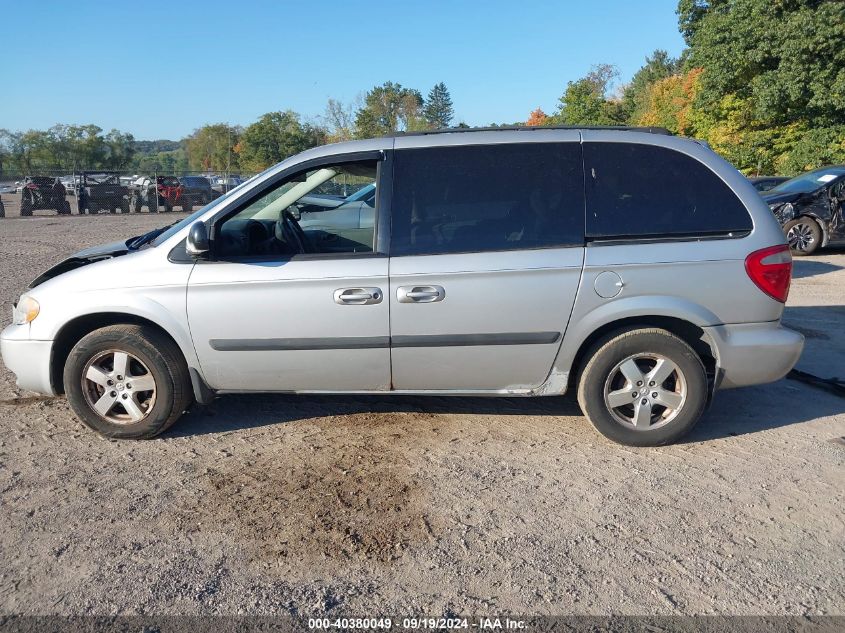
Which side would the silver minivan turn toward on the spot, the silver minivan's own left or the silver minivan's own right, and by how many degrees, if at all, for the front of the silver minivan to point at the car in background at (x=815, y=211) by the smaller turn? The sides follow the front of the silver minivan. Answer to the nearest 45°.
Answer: approximately 135° to the silver minivan's own right

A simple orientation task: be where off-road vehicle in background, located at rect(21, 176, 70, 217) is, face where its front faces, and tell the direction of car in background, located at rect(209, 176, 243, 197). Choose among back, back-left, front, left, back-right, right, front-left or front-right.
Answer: back-left

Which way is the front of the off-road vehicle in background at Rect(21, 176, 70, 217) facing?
toward the camera

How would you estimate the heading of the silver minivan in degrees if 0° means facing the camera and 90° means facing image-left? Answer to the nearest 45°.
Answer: approximately 90°

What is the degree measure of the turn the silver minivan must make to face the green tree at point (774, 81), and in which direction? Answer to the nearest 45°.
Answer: approximately 135° to its right

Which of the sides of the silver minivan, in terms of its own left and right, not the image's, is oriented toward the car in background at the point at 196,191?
right

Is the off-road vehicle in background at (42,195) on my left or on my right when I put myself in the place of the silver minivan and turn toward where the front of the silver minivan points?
on my right

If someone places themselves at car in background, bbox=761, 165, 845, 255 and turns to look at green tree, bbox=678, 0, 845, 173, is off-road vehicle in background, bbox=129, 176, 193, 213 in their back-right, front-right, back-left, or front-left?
front-left

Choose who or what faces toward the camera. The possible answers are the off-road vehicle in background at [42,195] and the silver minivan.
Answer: the off-road vehicle in background
